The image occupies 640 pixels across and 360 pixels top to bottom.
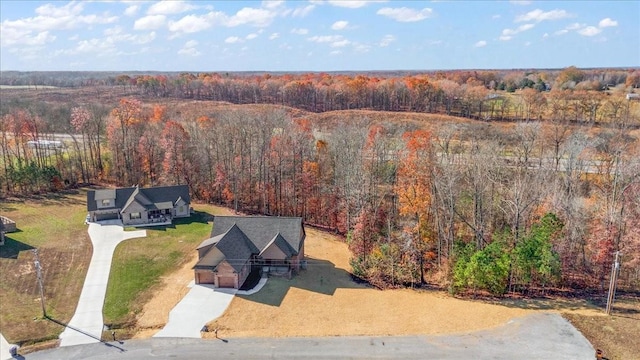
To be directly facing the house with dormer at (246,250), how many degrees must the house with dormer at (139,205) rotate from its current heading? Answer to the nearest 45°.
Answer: approximately 45° to its left

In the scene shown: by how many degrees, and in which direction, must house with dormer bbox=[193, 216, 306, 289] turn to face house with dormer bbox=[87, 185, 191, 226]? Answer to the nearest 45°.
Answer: approximately 135° to its right

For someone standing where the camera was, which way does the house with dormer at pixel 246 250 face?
facing the viewer

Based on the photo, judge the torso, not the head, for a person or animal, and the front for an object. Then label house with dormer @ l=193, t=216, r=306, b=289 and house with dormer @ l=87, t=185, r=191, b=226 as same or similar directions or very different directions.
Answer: same or similar directions

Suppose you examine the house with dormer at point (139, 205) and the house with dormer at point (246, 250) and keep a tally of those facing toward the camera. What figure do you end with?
2
